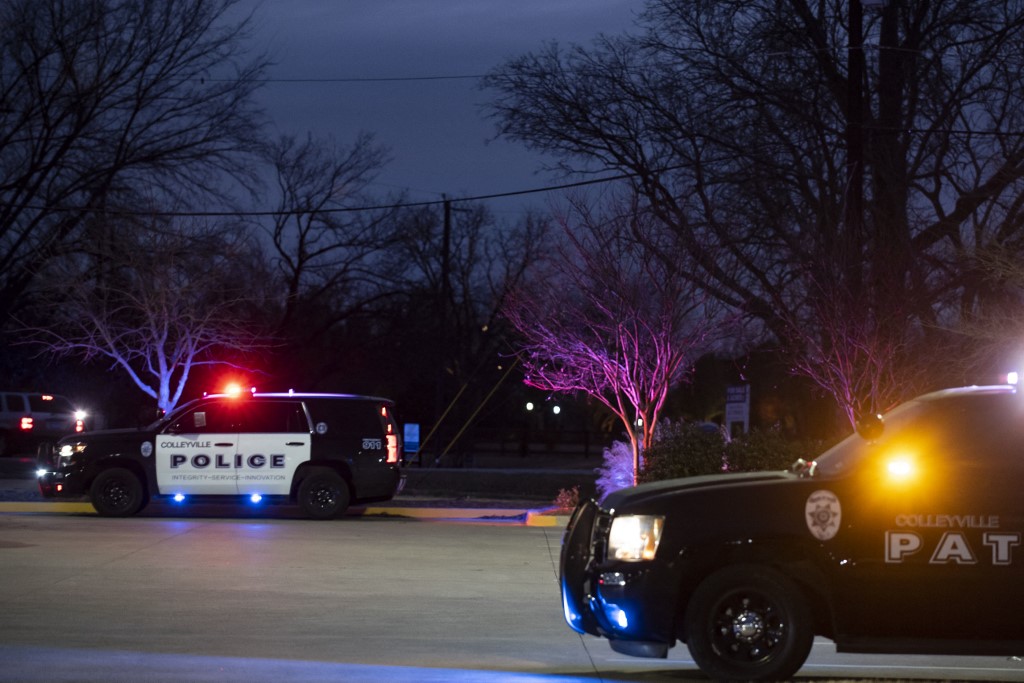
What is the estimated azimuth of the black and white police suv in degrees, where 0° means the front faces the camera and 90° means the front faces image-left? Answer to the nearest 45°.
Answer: approximately 90°

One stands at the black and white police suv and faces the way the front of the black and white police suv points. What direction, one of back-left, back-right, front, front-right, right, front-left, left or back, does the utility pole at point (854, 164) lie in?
back

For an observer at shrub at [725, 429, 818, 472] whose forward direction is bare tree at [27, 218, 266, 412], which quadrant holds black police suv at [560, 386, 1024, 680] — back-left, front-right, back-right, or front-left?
back-left

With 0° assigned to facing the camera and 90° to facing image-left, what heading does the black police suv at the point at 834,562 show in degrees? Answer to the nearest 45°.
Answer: approximately 90°

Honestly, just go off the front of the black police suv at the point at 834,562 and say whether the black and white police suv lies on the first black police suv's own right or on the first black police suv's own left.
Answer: on the first black police suv's own right

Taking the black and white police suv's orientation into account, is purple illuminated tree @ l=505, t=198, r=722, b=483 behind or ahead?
behind

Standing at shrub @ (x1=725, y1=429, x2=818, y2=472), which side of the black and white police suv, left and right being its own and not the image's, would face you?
back

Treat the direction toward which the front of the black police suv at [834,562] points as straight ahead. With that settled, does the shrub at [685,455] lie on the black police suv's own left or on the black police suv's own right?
on the black police suv's own right

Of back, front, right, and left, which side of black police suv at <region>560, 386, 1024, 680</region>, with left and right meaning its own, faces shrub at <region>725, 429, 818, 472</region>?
right
